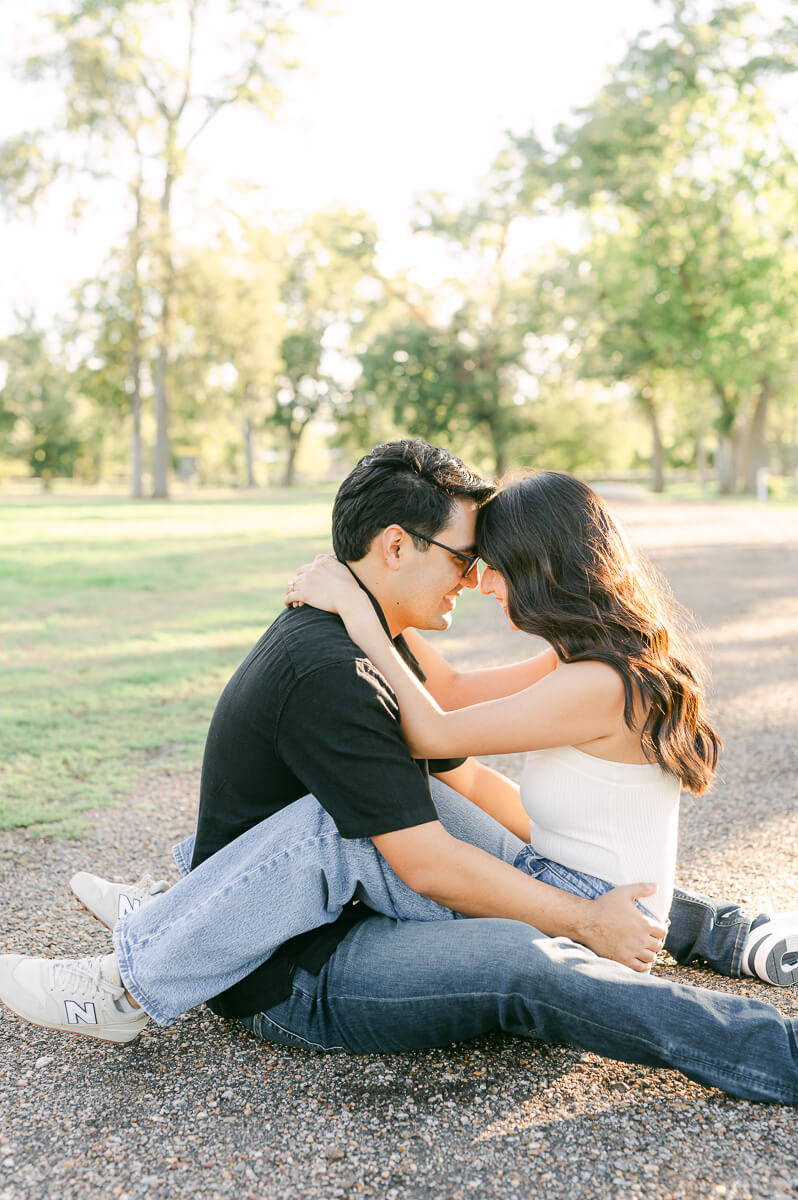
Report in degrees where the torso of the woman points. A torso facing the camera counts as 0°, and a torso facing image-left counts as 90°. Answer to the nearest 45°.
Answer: approximately 90°

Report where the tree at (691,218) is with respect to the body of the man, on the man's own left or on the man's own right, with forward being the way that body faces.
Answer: on the man's own left

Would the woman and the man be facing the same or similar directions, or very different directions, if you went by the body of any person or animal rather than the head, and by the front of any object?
very different directions

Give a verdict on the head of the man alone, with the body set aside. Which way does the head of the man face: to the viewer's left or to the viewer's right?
to the viewer's right

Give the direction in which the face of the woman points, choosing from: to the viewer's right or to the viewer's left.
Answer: to the viewer's left

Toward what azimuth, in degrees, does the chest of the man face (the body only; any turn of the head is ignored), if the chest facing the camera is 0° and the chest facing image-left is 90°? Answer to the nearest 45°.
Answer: approximately 270°

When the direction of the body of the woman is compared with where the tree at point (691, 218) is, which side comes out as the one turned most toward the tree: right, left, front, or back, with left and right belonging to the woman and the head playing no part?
right
